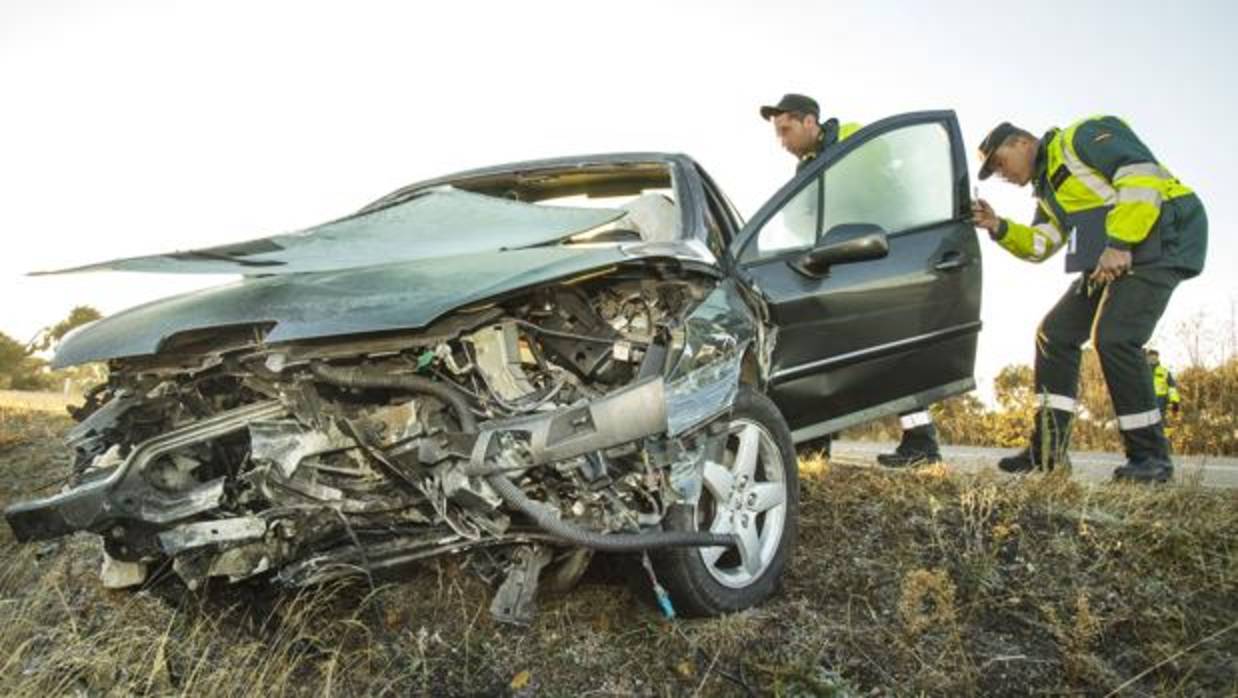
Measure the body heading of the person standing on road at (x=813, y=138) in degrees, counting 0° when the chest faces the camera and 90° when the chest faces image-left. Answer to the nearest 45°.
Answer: approximately 90°

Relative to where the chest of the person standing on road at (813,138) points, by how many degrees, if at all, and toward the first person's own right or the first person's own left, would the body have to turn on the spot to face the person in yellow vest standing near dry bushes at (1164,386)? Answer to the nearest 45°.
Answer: approximately 135° to the first person's own right

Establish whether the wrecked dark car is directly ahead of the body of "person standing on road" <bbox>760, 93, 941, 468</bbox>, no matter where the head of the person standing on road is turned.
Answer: yes

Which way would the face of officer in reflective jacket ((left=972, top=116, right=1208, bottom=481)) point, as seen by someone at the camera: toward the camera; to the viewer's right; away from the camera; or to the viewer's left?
to the viewer's left

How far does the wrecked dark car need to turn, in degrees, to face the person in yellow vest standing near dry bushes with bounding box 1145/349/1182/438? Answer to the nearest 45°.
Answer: approximately 180°

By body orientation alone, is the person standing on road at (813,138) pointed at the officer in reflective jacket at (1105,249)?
no

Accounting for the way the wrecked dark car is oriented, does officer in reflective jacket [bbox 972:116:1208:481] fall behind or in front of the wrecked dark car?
behind

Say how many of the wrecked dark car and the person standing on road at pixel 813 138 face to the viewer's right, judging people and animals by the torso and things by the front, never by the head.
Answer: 0

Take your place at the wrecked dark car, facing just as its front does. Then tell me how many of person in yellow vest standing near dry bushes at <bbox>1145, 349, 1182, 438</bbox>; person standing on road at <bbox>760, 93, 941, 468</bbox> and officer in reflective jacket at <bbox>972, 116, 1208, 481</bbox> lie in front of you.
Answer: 0

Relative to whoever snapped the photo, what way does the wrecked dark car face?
facing the viewer and to the left of the viewer
